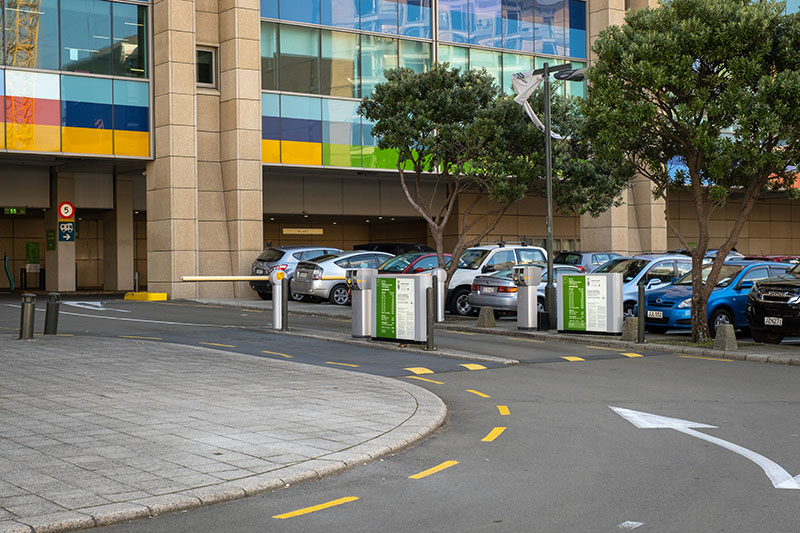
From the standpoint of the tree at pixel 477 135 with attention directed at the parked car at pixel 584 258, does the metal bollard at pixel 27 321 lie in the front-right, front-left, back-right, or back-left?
back-left

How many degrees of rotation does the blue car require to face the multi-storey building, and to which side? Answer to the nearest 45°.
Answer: approximately 90° to its right

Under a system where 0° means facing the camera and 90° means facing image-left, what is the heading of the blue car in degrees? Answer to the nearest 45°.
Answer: approximately 45°

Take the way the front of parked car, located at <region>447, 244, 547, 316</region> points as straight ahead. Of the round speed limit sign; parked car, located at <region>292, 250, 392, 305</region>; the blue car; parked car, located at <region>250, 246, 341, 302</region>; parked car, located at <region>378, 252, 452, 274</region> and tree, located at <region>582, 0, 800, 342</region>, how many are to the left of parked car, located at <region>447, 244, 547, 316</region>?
2

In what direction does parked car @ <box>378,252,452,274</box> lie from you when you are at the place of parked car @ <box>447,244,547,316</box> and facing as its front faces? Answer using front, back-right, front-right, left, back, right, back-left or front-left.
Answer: right

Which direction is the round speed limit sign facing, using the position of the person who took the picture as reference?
facing the viewer

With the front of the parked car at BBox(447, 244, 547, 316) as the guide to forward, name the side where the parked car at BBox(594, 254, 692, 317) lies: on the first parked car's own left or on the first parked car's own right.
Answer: on the first parked car's own left

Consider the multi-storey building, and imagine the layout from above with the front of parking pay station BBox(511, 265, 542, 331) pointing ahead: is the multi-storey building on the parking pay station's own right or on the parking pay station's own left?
on the parking pay station's own right

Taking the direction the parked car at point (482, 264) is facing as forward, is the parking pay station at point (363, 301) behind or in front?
in front

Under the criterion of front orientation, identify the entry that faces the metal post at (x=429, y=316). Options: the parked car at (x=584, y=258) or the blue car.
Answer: the blue car

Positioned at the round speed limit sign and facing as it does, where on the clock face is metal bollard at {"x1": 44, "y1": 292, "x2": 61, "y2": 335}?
The metal bollard is roughly at 12 o'clock from the round speed limit sign.

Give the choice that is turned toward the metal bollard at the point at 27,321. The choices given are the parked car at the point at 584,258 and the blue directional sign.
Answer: the blue directional sign

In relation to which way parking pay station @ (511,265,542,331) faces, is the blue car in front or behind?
behind
